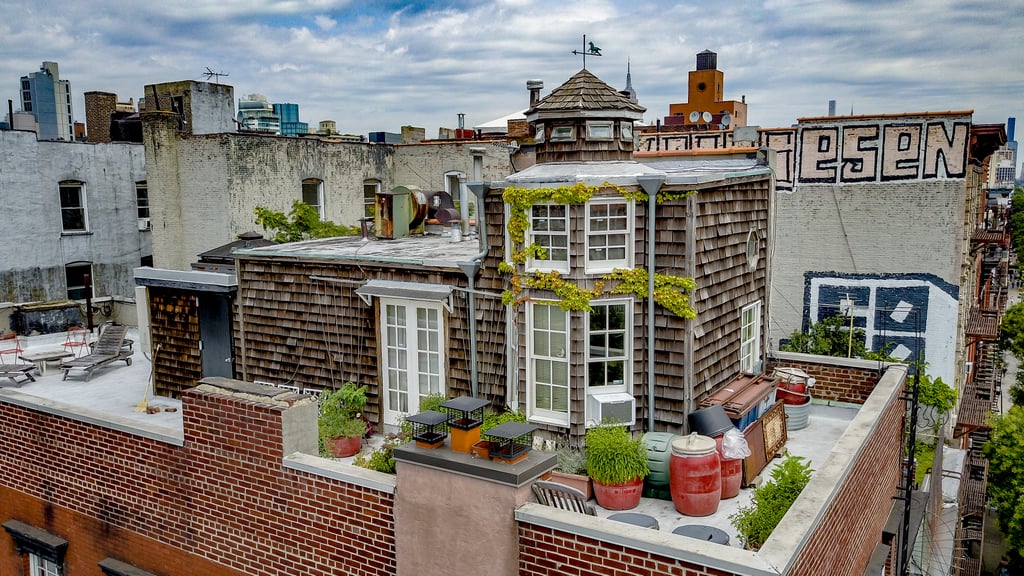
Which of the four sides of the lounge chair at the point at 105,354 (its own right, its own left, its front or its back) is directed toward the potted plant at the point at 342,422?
left

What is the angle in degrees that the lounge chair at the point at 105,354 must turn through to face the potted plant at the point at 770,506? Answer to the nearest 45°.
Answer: approximately 90° to its left

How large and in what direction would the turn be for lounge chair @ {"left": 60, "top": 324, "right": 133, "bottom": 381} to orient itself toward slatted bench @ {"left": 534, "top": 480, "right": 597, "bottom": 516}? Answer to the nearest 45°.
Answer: approximately 45° to its left

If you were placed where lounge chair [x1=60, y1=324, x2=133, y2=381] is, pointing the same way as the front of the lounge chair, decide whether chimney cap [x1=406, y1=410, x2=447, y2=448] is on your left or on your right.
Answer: on your left

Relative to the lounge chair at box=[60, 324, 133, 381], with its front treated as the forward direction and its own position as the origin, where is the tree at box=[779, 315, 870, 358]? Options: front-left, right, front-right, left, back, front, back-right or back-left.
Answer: back-left

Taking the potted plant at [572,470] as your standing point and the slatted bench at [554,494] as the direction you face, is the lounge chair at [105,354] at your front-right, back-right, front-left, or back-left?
back-right

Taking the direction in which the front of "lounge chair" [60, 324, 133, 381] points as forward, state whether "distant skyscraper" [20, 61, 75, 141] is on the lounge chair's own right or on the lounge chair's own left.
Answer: on the lounge chair's own right

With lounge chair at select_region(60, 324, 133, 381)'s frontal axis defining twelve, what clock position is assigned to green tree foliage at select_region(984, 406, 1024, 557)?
The green tree foliage is roughly at 8 o'clock from the lounge chair.

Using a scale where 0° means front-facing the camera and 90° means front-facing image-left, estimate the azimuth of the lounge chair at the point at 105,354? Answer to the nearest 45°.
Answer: approximately 45°
